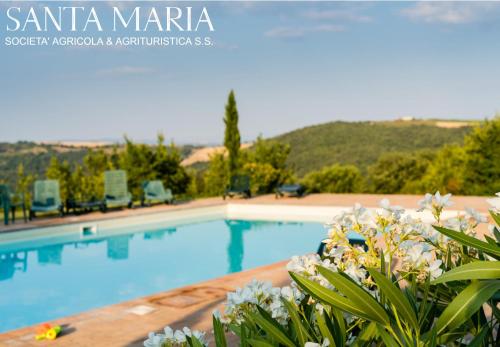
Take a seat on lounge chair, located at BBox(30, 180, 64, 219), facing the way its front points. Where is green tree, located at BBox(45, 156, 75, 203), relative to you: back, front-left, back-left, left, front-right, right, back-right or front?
back

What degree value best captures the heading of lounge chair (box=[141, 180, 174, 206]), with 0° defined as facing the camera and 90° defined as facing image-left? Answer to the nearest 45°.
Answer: approximately 315°

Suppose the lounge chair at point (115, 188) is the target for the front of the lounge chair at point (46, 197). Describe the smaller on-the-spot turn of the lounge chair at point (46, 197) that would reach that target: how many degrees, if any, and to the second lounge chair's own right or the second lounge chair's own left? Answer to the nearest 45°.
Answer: approximately 135° to the second lounge chair's own left

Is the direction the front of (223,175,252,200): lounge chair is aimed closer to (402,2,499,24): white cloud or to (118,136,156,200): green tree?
the green tree

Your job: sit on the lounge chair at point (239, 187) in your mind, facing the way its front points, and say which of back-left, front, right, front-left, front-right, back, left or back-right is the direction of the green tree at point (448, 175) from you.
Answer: back-left

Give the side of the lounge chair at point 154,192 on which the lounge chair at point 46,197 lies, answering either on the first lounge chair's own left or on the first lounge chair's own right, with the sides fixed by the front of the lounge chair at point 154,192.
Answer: on the first lounge chair's own right

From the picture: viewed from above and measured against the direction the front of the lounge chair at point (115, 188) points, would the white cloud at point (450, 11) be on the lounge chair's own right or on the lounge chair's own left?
on the lounge chair's own left

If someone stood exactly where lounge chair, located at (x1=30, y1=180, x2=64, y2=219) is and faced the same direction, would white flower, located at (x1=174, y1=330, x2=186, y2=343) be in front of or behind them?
in front

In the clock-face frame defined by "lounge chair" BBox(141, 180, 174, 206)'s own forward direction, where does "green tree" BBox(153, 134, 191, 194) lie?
The green tree is roughly at 8 o'clock from the lounge chair.

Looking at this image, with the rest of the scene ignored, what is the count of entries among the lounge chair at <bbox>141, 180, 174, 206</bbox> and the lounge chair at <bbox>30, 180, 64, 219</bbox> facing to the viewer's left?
0

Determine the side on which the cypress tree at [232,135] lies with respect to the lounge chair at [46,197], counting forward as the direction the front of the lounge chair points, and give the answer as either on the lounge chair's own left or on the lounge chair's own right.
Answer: on the lounge chair's own left
